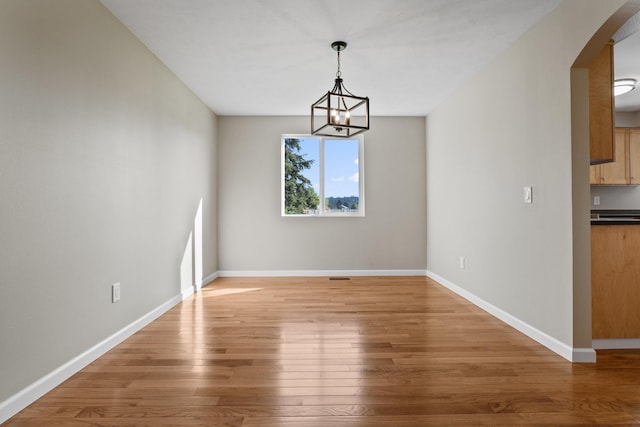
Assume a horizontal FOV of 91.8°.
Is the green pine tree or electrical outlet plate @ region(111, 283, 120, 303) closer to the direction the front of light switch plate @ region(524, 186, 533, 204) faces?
the electrical outlet plate

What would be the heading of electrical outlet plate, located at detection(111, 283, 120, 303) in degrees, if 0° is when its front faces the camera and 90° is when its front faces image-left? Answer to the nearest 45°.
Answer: approximately 315°

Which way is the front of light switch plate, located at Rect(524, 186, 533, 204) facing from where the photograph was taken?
facing the viewer and to the left of the viewer

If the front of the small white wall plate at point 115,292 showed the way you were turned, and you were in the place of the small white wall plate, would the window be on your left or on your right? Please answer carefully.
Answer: on your left

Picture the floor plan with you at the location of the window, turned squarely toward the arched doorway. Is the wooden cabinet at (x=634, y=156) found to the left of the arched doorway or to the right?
left

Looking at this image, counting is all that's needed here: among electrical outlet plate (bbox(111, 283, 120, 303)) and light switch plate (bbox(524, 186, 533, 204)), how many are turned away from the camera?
0

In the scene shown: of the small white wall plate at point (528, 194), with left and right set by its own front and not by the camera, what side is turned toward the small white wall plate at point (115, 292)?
front

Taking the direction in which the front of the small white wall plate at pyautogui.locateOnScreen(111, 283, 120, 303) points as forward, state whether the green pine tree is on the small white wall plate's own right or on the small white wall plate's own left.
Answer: on the small white wall plate's own left

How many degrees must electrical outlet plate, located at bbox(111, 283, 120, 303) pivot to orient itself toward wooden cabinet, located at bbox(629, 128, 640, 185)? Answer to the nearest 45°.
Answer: approximately 45° to its left

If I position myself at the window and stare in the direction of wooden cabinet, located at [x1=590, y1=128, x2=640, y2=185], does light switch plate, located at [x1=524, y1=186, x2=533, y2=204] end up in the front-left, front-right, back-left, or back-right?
front-right
